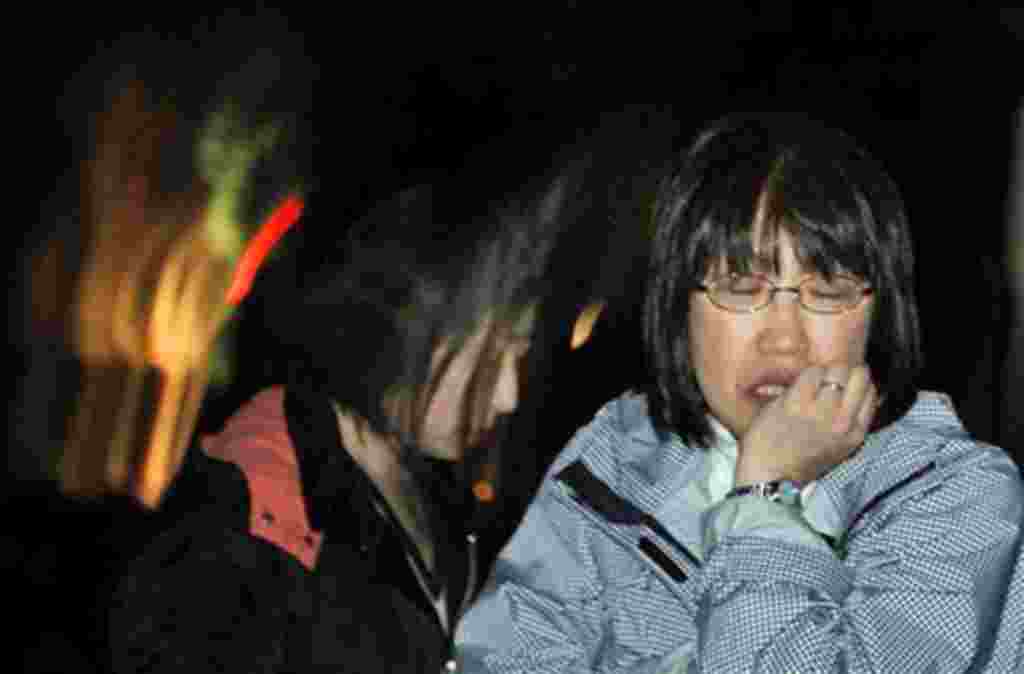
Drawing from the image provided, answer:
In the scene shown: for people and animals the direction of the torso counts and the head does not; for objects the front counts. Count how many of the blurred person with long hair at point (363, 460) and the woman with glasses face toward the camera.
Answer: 1

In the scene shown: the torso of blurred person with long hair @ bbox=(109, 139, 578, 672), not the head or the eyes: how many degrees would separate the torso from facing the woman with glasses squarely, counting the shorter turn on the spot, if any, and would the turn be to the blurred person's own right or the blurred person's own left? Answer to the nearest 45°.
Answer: approximately 45° to the blurred person's own right

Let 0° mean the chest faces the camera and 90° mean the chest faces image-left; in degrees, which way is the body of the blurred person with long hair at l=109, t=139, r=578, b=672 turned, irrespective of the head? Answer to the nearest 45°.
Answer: approximately 270°

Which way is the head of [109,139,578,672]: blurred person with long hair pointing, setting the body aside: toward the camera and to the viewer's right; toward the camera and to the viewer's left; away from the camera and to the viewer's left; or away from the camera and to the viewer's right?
toward the camera and to the viewer's right

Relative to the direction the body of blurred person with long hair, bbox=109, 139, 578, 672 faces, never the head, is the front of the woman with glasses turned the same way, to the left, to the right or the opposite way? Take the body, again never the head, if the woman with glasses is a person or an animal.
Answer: to the right

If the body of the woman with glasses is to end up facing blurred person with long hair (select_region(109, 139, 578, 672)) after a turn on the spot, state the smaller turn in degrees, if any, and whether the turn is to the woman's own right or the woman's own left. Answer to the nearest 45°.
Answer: approximately 135° to the woman's own right
